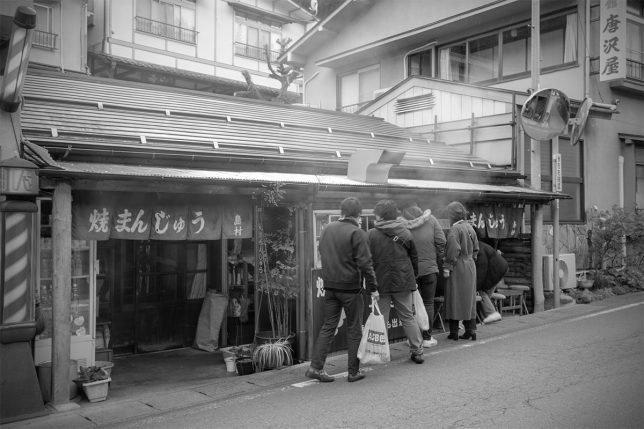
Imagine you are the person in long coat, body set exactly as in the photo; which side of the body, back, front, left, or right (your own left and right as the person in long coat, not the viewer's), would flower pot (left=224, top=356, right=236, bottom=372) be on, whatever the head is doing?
left

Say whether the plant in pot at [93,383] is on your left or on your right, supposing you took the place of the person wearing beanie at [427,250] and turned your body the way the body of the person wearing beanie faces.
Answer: on your left

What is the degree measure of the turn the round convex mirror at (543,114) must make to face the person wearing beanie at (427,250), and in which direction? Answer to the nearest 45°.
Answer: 0° — it already faces them

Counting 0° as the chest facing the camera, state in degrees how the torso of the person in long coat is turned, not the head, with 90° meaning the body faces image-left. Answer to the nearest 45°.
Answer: approximately 135°

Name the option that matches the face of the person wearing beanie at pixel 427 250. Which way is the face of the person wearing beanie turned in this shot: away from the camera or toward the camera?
away from the camera

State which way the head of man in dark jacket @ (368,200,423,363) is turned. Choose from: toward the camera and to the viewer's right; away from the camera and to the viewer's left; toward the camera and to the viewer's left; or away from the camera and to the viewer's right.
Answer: away from the camera and to the viewer's left

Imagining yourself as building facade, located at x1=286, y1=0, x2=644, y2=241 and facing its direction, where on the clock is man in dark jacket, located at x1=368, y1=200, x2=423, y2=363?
The man in dark jacket is roughly at 11 o'clock from the building facade.

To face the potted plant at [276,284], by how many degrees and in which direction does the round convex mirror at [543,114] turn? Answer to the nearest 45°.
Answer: approximately 45° to its right

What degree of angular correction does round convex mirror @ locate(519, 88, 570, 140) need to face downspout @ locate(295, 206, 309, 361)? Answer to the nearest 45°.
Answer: approximately 45° to its right
